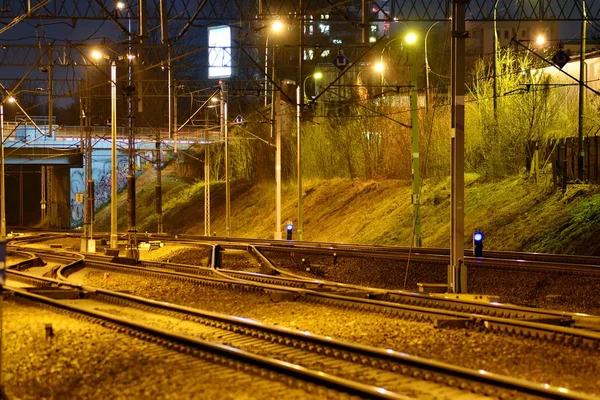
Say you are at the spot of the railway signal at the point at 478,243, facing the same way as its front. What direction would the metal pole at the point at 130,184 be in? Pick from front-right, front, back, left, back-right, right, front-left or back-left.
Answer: right

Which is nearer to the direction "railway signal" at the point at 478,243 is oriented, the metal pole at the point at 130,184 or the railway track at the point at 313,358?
the railway track

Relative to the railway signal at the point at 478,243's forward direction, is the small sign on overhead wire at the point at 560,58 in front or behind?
behind

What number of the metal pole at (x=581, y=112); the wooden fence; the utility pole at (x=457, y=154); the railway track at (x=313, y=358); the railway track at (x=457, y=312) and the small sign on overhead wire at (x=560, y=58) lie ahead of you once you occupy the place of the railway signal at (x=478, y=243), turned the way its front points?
3

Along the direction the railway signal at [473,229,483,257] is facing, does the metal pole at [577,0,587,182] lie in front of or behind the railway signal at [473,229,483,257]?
behind

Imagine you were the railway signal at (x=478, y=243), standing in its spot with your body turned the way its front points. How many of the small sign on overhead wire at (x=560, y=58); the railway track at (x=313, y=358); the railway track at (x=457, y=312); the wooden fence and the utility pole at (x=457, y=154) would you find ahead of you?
3

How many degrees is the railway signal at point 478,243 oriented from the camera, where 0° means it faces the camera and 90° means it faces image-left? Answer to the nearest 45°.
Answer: approximately 0°

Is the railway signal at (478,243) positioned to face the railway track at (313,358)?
yes

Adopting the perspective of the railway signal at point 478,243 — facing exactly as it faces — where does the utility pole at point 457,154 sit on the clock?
The utility pole is roughly at 12 o'clock from the railway signal.

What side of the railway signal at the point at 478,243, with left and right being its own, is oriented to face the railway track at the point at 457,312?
front

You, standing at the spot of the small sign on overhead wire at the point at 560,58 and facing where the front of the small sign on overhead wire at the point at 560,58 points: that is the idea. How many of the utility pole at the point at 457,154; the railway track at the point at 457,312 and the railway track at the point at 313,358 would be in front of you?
3

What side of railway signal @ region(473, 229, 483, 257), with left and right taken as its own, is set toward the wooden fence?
back

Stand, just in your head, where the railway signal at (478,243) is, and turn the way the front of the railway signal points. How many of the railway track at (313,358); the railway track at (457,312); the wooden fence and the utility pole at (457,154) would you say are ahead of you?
3
